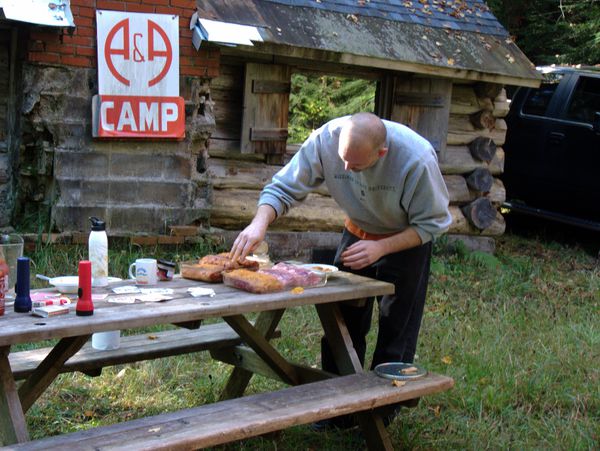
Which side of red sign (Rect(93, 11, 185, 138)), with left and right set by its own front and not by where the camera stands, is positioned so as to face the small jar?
front

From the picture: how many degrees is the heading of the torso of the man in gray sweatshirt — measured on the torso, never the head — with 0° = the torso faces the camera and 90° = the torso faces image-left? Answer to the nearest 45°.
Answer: approximately 45°

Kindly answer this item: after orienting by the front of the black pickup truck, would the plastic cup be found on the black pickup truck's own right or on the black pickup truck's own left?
on the black pickup truck's own right

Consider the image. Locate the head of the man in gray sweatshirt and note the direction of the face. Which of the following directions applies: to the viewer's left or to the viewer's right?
to the viewer's left
